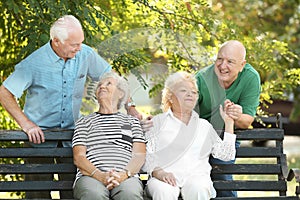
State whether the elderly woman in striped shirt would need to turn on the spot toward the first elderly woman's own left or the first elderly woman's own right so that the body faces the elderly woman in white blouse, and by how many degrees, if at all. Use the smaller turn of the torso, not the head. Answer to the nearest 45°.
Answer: approximately 90° to the first elderly woman's own left

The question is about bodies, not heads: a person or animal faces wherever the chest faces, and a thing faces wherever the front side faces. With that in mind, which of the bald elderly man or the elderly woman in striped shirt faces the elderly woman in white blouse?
the bald elderly man

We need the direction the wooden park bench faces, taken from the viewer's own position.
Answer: facing the viewer

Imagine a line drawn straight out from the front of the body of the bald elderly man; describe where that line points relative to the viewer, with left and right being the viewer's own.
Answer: facing the viewer and to the left of the viewer

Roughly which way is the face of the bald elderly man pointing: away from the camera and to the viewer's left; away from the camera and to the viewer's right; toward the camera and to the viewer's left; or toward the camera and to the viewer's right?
toward the camera and to the viewer's left

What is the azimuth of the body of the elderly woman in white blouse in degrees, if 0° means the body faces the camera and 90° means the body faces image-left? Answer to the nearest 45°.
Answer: approximately 0°

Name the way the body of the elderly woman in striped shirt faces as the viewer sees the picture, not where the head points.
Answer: toward the camera

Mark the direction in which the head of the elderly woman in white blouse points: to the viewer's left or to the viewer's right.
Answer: to the viewer's right

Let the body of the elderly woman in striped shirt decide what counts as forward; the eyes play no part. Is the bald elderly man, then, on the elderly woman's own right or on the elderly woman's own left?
on the elderly woman's own left

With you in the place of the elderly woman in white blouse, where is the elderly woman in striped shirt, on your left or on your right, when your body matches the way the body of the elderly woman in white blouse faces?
on your right
